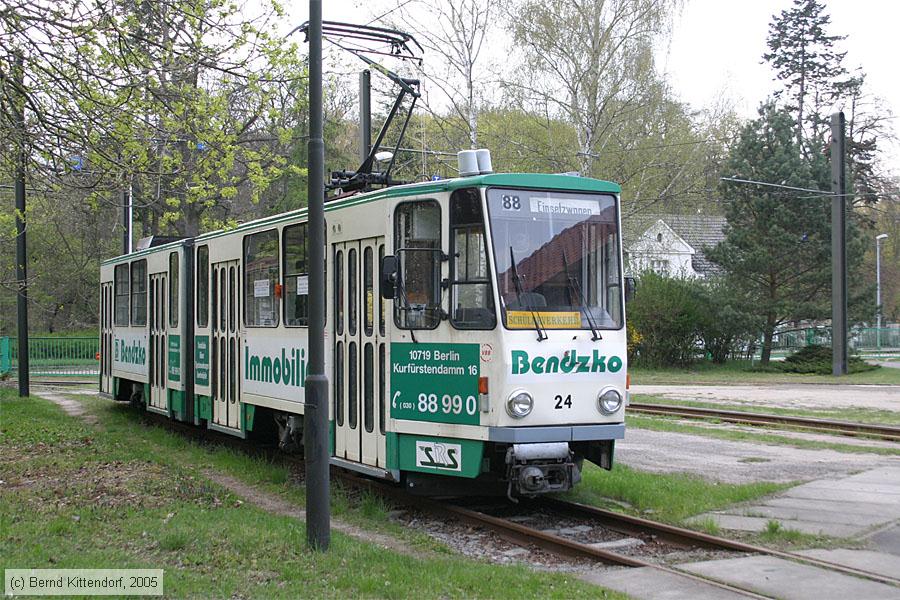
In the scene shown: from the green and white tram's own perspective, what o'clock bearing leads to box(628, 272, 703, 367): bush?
The bush is roughly at 8 o'clock from the green and white tram.

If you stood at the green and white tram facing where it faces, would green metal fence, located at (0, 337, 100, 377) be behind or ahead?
behind

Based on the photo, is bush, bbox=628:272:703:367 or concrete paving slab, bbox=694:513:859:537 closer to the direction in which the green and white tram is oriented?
the concrete paving slab

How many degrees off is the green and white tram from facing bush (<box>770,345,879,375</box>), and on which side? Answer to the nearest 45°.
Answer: approximately 90° to its left

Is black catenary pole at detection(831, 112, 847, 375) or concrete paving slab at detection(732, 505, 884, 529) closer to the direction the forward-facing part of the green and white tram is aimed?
the concrete paving slab

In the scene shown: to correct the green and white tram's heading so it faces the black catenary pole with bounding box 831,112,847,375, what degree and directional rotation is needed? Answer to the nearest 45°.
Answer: approximately 90° to its left

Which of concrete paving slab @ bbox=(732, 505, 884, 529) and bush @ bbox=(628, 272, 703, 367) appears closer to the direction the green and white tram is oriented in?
the concrete paving slab

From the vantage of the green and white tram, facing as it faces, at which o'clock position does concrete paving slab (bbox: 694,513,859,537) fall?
The concrete paving slab is roughly at 11 o'clock from the green and white tram.

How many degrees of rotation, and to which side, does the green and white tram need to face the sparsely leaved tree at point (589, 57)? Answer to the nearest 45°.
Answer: approximately 135° to its left

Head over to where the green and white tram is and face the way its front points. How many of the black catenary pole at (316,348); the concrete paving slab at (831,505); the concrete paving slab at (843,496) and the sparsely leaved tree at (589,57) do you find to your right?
1

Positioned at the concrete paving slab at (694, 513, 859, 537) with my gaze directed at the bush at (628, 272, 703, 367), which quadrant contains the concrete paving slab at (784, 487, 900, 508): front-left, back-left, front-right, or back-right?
front-right

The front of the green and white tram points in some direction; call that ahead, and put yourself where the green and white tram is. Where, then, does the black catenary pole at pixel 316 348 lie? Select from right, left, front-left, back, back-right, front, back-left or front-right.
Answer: right

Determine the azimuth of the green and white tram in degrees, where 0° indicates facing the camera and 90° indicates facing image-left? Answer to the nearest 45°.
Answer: approximately 315°

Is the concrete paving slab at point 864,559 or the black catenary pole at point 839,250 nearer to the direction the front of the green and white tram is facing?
the concrete paving slab

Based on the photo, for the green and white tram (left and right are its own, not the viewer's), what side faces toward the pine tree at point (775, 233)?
left
